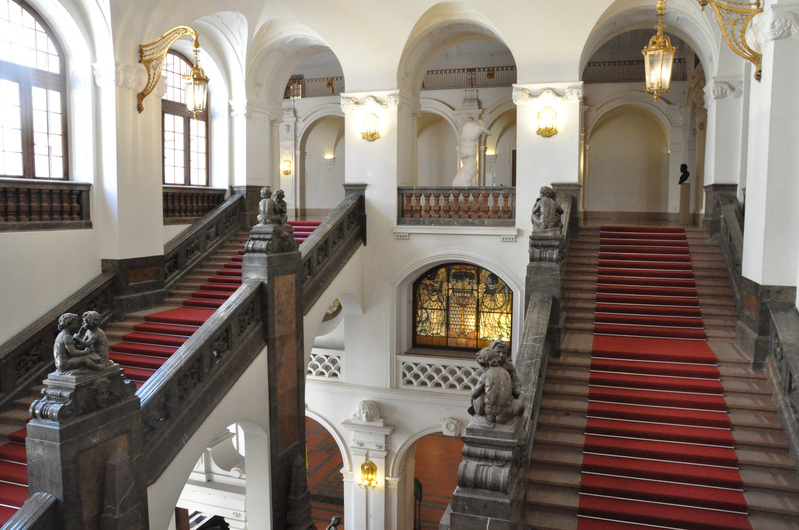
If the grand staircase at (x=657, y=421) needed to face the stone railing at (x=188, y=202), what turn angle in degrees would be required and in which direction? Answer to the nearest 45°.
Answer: approximately 90° to its right

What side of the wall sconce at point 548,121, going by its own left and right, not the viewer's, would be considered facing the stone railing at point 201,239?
right

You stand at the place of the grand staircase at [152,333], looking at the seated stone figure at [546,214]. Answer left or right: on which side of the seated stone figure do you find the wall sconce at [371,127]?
left

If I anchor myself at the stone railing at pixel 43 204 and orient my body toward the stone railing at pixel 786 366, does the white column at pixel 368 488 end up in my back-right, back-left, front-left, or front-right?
front-left

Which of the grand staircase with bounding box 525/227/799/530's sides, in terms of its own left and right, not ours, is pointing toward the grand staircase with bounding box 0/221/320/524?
right

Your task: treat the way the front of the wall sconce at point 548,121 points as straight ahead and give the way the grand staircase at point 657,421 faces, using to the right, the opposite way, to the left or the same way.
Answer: the same way

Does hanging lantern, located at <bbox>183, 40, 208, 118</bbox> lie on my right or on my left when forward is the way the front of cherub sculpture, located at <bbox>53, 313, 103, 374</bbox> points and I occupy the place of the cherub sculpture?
on my left

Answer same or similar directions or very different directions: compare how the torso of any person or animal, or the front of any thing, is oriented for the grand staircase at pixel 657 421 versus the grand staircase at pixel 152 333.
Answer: same or similar directions

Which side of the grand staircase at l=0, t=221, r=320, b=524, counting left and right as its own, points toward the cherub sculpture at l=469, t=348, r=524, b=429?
left

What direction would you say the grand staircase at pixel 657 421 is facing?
toward the camera

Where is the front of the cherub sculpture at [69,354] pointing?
to the viewer's right

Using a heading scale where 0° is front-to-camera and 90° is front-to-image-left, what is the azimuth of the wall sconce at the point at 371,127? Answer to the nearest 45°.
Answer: approximately 0°

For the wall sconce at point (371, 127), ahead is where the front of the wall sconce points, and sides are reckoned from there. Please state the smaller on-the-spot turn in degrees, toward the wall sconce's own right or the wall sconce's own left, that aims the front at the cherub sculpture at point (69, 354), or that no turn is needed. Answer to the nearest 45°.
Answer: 0° — it already faces it

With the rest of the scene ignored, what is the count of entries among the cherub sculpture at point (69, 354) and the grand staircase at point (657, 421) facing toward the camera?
1
